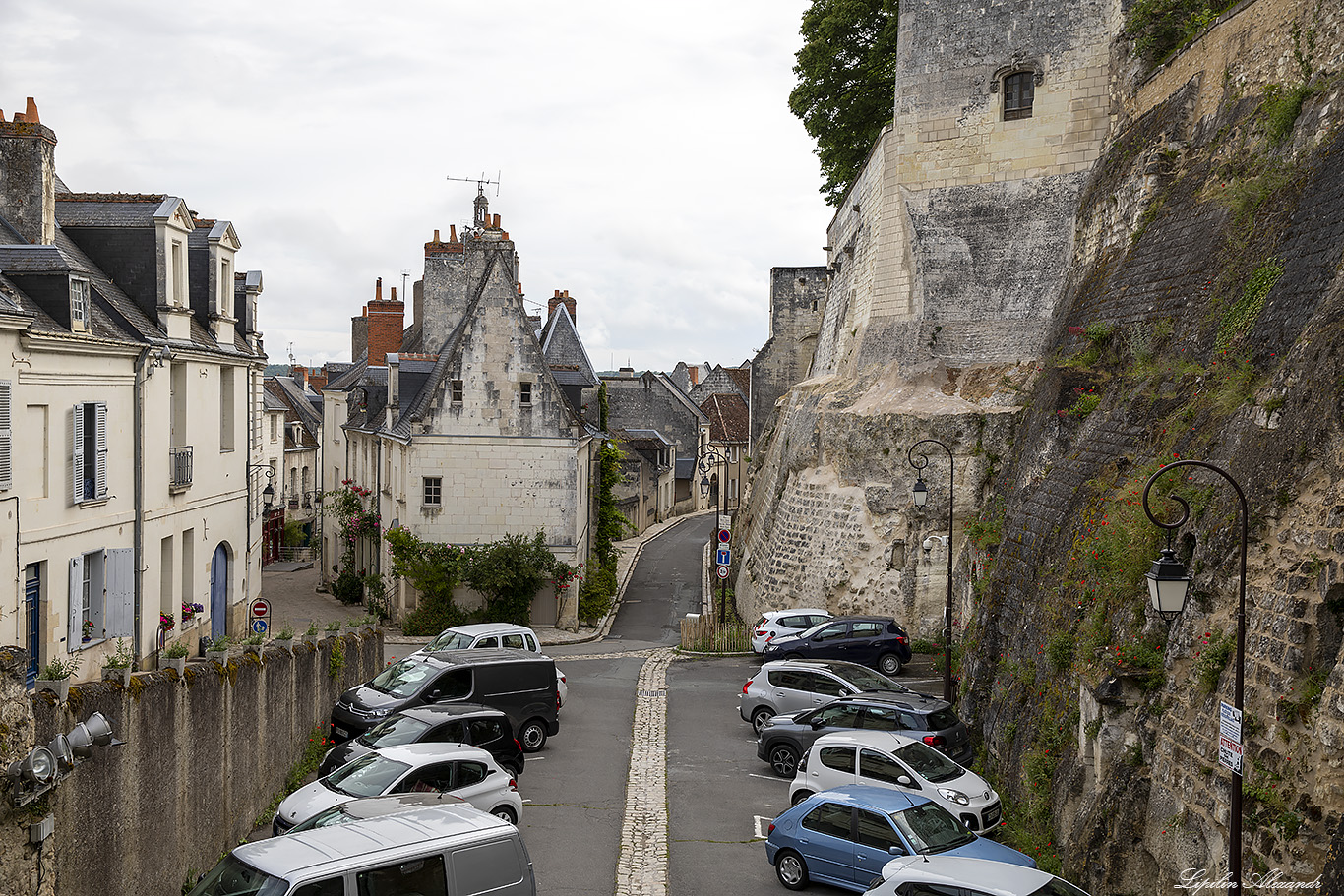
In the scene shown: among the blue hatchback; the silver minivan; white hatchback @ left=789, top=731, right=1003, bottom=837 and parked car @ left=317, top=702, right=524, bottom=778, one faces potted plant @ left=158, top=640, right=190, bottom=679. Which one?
the parked car

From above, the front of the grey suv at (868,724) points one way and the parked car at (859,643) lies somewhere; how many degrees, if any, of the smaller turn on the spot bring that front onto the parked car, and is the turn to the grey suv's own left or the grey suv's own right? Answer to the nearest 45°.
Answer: approximately 45° to the grey suv's own right

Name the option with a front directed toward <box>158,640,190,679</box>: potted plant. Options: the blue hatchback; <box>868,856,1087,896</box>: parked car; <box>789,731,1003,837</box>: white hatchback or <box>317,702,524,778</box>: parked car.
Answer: <box>317,702,524,778</box>: parked car

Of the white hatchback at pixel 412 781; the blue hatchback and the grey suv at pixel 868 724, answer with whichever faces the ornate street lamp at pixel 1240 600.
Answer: the blue hatchback

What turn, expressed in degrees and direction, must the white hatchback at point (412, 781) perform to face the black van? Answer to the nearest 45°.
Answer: approximately 135° to its right

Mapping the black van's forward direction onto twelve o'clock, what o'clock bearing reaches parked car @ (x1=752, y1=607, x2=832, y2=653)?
The parked car is roughly at 6 o'clock from the black van.

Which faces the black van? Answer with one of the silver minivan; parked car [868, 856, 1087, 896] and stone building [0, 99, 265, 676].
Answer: the stone building

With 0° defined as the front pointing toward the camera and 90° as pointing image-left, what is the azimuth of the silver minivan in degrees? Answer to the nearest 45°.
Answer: approximately 45°

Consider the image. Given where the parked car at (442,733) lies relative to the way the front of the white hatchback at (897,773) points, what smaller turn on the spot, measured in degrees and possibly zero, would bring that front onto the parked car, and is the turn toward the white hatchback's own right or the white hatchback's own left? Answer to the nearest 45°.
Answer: approximately 135° to the white hatchback's own right

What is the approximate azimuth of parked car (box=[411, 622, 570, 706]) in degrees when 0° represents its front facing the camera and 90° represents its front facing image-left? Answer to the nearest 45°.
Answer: approximately 45°

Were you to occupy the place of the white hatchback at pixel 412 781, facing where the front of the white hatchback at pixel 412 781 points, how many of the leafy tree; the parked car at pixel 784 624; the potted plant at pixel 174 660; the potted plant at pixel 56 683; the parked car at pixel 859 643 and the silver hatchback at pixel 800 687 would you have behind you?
4

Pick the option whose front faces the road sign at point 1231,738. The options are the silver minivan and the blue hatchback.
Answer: the blue hatchback
